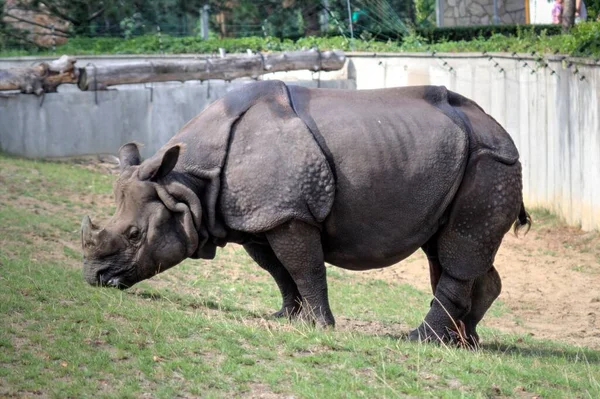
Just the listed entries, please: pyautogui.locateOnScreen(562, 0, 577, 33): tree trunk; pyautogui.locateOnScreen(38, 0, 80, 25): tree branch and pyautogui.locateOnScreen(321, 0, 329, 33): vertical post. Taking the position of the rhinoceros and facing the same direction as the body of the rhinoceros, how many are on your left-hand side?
0

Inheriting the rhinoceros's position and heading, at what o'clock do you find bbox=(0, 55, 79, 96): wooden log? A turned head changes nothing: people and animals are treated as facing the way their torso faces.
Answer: The wooden log is roughly at 2 o'clock from the rhinoceros.

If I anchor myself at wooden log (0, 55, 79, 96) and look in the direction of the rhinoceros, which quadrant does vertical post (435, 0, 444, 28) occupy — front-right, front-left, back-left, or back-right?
back-left

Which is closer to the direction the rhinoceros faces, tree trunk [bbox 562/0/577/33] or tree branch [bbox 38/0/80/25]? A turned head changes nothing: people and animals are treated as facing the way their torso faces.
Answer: the tree branch

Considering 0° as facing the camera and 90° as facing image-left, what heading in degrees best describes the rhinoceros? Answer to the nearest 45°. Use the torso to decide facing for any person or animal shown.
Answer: approximately 90°

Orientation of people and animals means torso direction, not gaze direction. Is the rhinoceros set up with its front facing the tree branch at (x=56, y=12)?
no

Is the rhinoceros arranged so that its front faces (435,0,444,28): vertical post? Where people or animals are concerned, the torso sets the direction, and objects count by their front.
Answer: no

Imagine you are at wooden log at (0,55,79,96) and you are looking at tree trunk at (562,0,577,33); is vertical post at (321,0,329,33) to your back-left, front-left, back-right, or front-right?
front-left

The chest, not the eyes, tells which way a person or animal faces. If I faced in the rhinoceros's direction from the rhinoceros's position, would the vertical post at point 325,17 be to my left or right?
on my right

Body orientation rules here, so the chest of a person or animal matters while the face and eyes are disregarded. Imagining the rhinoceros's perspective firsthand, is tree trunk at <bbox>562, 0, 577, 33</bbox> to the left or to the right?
on its right

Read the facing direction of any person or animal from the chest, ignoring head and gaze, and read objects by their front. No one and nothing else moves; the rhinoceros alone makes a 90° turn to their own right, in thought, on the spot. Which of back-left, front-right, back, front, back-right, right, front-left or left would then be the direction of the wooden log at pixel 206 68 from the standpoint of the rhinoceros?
front
